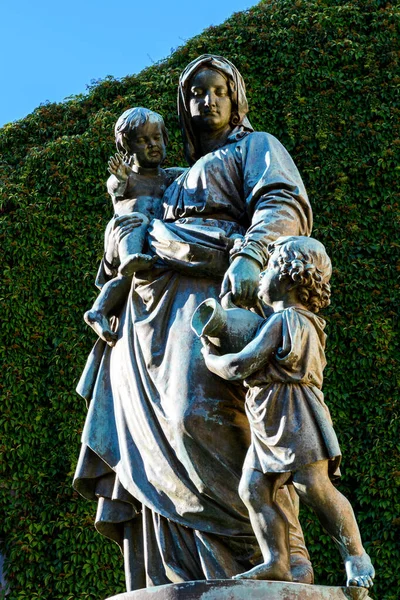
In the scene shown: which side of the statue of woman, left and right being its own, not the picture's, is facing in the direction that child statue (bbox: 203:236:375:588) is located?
left

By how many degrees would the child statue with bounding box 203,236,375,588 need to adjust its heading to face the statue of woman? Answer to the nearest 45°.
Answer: approximately 45° to its right

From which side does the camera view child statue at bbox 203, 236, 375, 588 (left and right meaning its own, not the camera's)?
left

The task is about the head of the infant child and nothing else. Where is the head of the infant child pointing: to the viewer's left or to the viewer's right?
to the viewer's right

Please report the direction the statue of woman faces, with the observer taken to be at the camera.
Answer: facing the viewer and to the left of the viewer

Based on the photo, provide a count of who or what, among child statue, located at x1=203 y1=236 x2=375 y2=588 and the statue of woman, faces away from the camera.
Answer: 0
